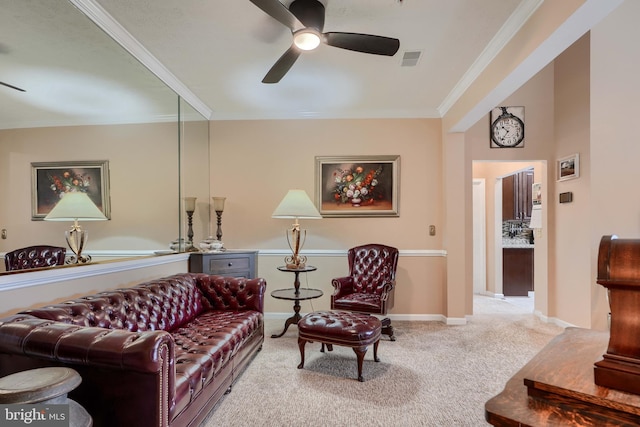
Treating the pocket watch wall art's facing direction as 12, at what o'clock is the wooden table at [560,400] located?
The wooden table is roughly at 12 o'clock from the pocket watch wall art.

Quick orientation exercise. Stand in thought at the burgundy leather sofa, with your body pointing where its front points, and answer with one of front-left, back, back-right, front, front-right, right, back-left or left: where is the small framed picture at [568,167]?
front-left

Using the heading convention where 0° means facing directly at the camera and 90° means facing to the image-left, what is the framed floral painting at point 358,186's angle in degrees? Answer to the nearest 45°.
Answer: approximately 0°

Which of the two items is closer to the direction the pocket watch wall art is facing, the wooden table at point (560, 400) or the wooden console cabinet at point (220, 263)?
the wooden table

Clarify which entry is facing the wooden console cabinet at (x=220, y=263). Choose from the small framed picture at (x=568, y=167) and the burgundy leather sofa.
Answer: the small framed picture

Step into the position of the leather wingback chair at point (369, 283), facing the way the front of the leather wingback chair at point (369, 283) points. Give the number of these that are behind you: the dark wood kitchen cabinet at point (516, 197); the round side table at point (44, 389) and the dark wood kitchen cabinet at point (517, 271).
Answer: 2

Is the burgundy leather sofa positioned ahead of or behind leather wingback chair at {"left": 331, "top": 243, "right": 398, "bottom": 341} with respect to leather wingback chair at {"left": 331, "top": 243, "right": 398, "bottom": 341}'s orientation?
ahead

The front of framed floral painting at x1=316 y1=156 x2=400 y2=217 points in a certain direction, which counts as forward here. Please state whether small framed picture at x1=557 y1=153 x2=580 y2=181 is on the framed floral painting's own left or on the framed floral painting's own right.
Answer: on the framed floral painting's own left

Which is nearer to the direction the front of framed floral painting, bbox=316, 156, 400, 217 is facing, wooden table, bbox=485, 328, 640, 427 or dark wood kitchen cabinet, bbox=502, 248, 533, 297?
the wooden table

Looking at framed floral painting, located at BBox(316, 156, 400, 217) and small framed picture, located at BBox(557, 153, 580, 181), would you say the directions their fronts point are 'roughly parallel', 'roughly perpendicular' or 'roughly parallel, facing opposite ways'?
roughly perpendicular

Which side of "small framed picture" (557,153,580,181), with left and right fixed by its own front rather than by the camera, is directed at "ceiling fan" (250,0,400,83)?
front

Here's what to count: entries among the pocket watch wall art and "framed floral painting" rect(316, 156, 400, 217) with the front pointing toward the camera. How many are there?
2
